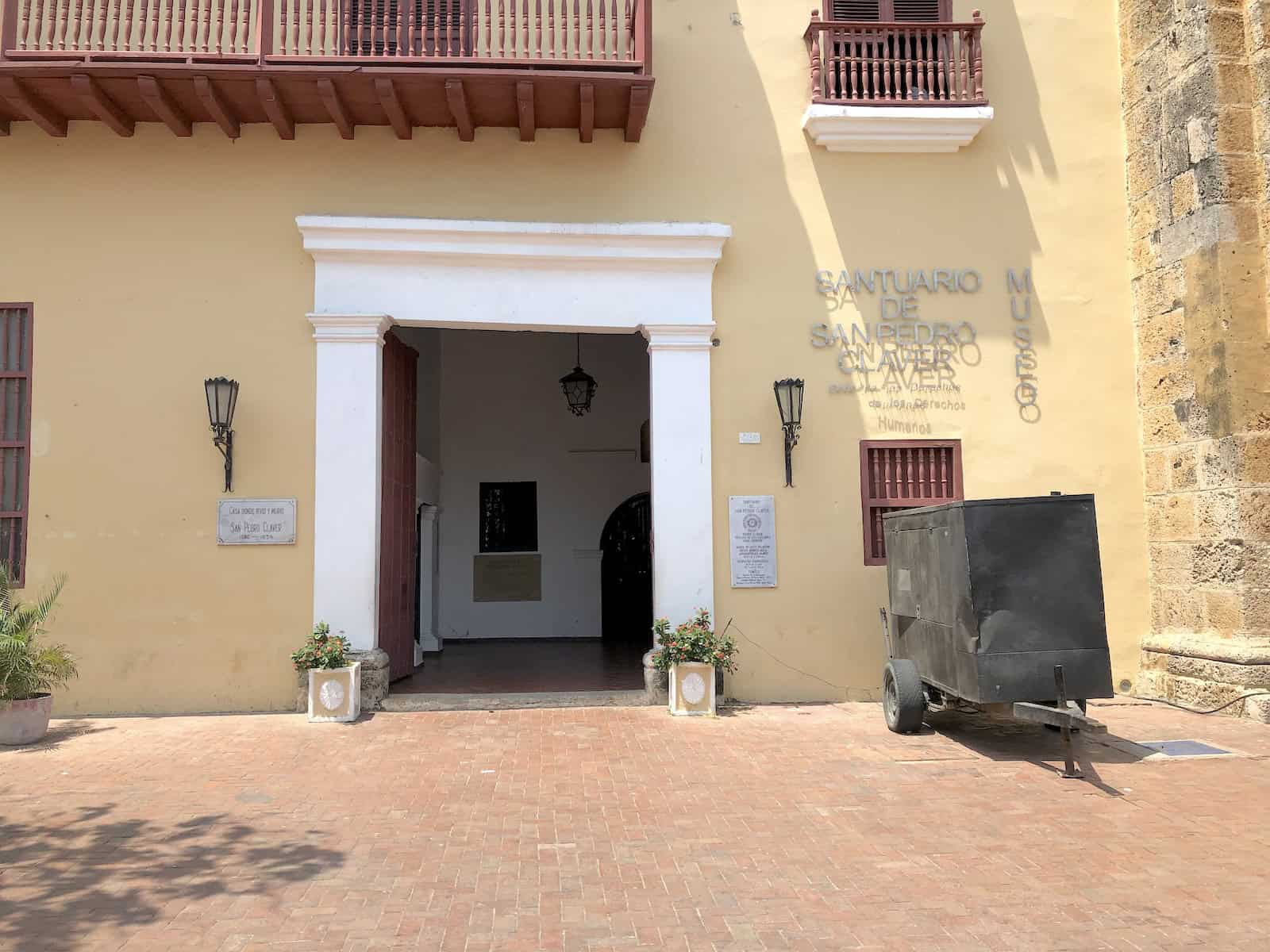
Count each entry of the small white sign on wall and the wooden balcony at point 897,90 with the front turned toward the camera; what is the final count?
2

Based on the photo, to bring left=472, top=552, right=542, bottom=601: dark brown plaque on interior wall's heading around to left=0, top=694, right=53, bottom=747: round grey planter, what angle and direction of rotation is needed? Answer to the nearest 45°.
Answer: approximately 45° to its right

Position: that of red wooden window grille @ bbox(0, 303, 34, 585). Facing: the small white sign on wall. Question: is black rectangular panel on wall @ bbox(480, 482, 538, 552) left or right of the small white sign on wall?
left

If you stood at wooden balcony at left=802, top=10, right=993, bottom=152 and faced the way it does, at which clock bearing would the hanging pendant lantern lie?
The hanging pendant lantern is roughly at 4 o'clock from the wooden balcony.

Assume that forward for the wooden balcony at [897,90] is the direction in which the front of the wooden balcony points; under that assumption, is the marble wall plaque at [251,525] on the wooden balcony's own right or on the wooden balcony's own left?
on the wooden balcony's own right

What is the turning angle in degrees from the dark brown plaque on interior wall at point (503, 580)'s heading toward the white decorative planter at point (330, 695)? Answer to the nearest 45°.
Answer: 0° — it already faces it

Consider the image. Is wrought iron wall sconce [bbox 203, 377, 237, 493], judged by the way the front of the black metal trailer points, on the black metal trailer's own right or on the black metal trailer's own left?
on the black metal trailer's own right

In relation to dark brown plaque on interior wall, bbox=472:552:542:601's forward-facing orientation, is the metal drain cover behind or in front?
in front

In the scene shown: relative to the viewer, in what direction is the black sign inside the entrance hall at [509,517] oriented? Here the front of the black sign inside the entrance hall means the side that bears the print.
toward the camera

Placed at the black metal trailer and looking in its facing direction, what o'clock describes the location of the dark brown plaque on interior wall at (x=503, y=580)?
The dark brown plaque on interior wall is roughly at 6 o'clock from the black metal trailer.

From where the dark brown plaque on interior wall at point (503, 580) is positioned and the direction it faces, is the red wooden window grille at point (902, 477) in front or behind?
in front

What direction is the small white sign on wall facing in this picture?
toward the camera
